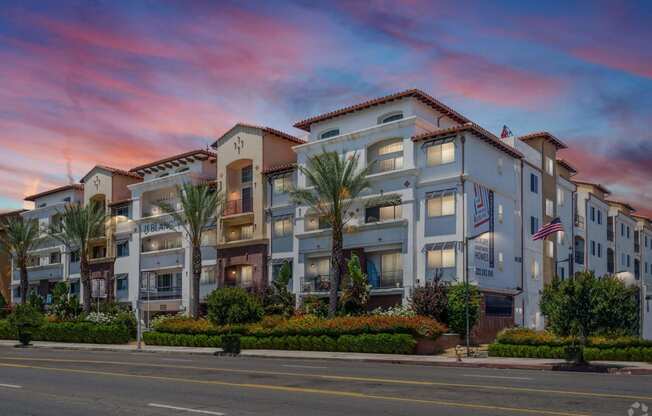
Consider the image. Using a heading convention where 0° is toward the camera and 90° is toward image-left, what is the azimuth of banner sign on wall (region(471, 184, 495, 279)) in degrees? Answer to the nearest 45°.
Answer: approximately 315°

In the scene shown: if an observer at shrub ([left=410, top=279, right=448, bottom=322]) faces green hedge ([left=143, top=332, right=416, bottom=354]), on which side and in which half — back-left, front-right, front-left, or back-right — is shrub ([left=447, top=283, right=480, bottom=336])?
back-left

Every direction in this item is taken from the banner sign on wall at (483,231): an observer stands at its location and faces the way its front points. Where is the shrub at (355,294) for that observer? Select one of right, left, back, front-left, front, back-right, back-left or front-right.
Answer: back-right

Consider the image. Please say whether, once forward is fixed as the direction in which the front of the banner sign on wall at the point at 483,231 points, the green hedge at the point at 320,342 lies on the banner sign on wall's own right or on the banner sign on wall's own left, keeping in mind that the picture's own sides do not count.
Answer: on the banner sign on wall's own right

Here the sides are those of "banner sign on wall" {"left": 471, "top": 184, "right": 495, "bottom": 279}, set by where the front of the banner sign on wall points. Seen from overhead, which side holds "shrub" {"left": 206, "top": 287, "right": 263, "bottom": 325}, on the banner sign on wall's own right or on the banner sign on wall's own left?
on the banner sign on wall's own right

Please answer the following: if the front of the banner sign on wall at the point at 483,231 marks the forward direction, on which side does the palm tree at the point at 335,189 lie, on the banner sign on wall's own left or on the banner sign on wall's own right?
on the banner sign on wall's own right

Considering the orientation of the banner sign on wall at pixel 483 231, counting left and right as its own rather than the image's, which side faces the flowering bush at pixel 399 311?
right
